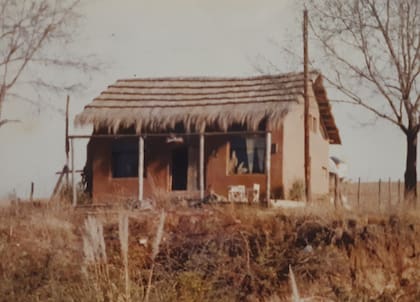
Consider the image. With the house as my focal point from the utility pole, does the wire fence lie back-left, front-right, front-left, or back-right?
back-right

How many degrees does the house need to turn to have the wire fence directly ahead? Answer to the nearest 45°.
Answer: approximately 135° to its left

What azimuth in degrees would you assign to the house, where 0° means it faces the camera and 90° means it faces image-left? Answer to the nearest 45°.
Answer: approximately 45°
